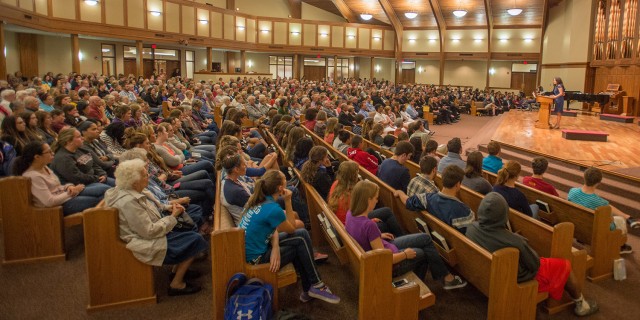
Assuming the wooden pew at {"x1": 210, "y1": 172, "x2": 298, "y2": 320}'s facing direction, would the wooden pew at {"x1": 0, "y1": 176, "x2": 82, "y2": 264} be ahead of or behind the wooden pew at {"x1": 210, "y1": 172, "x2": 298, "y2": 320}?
behind

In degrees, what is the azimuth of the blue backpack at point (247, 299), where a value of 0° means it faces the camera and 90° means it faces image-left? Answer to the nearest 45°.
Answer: approximately 0°

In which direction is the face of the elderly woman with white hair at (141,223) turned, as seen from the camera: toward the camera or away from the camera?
away from the camera

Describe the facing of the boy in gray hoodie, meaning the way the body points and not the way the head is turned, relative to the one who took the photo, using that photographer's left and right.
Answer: facing away from the viewer and to the right of the viewer

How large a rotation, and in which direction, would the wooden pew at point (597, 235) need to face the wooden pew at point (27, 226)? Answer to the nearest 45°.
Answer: approximately 180°

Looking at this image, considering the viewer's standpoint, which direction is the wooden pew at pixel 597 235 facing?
facing away from the viewer and to the right of the viewer

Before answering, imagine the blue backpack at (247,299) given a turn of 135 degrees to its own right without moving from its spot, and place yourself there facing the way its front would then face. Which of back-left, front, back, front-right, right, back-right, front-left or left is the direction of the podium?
right

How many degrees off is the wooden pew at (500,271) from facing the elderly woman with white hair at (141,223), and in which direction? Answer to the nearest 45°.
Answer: approximately 135° to its left

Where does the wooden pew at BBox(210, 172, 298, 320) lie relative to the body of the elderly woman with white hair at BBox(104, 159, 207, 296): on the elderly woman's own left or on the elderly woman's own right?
on the elderly woman's own right

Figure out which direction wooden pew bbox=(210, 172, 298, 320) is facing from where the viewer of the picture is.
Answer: facing to the right of the viewer

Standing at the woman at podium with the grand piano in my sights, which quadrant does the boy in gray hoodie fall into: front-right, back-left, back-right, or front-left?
back-right
